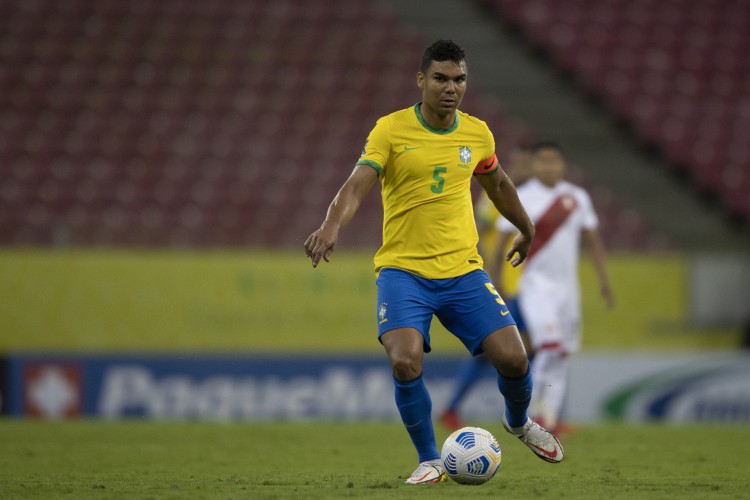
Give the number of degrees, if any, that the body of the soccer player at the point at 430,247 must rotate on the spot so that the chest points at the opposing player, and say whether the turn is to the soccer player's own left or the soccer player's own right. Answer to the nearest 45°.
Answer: approximately 180°

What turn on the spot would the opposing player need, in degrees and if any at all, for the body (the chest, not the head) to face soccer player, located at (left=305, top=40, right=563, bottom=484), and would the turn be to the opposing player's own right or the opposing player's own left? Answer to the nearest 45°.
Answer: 0° — they already face them

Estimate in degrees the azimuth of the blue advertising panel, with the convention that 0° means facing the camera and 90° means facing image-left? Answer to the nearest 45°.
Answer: approximately 0°

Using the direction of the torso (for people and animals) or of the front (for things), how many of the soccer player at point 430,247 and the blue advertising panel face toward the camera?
2

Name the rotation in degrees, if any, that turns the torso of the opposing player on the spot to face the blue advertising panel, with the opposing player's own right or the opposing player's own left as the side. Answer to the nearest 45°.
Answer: approximately 135° to the opposing player's own right

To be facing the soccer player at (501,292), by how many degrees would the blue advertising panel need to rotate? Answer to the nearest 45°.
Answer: approximately 45° to its left

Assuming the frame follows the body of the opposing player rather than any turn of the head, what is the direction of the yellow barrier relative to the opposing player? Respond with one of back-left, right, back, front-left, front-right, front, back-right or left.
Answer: back-right

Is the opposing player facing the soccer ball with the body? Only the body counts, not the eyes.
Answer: yes

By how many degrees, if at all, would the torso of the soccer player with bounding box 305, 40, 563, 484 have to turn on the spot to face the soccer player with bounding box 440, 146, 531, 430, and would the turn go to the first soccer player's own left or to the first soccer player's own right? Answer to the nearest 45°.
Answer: approximately 180°
